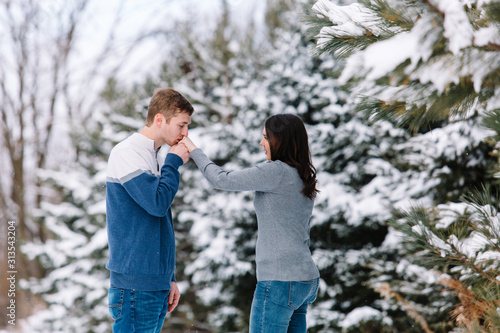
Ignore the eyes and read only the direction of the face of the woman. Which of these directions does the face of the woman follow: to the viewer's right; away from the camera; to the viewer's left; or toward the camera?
to the viewer's left

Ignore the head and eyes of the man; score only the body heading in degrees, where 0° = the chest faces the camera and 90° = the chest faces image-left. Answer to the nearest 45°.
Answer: approximately 270°

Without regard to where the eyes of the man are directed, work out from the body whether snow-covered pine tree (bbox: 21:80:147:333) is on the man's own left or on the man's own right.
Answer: on the man's own left
